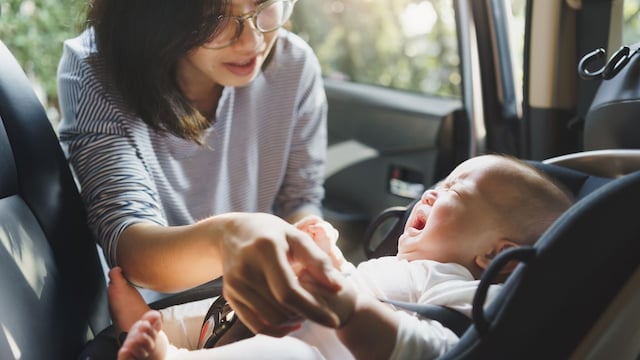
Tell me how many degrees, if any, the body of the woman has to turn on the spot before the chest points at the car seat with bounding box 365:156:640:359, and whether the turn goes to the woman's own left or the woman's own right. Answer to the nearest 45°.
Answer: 0° — they already face it

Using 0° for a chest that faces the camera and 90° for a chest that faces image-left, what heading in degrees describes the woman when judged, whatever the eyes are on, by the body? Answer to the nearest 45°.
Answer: approximately 315°

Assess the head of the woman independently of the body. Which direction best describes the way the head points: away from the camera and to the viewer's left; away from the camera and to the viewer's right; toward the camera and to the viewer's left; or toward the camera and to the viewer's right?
toward the camera and to the viewer's right
